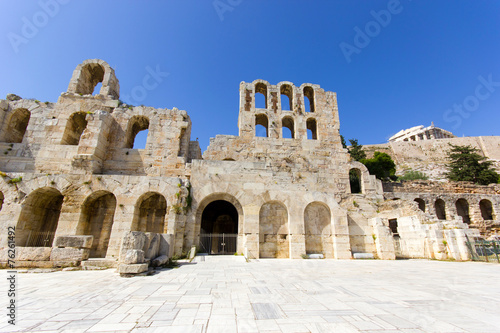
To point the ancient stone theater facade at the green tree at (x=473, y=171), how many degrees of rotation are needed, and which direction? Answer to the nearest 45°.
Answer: approximately 135° to its left

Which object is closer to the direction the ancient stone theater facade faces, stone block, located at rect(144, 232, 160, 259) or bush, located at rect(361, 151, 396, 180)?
the stone block

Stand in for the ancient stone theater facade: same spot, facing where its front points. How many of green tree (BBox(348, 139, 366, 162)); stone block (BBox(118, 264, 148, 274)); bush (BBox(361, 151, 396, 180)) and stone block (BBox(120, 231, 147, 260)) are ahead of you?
2

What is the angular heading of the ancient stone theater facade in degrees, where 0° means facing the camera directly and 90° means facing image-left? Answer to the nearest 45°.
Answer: approximately 0°

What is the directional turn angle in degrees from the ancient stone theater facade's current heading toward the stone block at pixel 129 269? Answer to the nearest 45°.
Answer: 0° — it already faces it

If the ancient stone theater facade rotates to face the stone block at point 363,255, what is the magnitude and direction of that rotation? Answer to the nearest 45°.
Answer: approximately 90° to its left

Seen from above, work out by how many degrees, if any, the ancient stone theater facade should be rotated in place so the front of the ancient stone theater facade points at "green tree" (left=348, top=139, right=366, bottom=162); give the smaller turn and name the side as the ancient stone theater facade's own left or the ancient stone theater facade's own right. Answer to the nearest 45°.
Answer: approximately 135° to the ancient stone theater facade's own left

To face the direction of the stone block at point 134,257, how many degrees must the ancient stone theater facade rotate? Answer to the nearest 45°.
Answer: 0° — it already faces it

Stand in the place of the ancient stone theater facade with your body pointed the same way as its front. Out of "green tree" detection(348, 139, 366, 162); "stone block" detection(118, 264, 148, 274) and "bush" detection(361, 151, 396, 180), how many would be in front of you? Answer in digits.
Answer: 1

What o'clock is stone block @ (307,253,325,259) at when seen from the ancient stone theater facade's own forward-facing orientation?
The stone block is roughly at 9 o'clock from the ancient stone theater facade.
